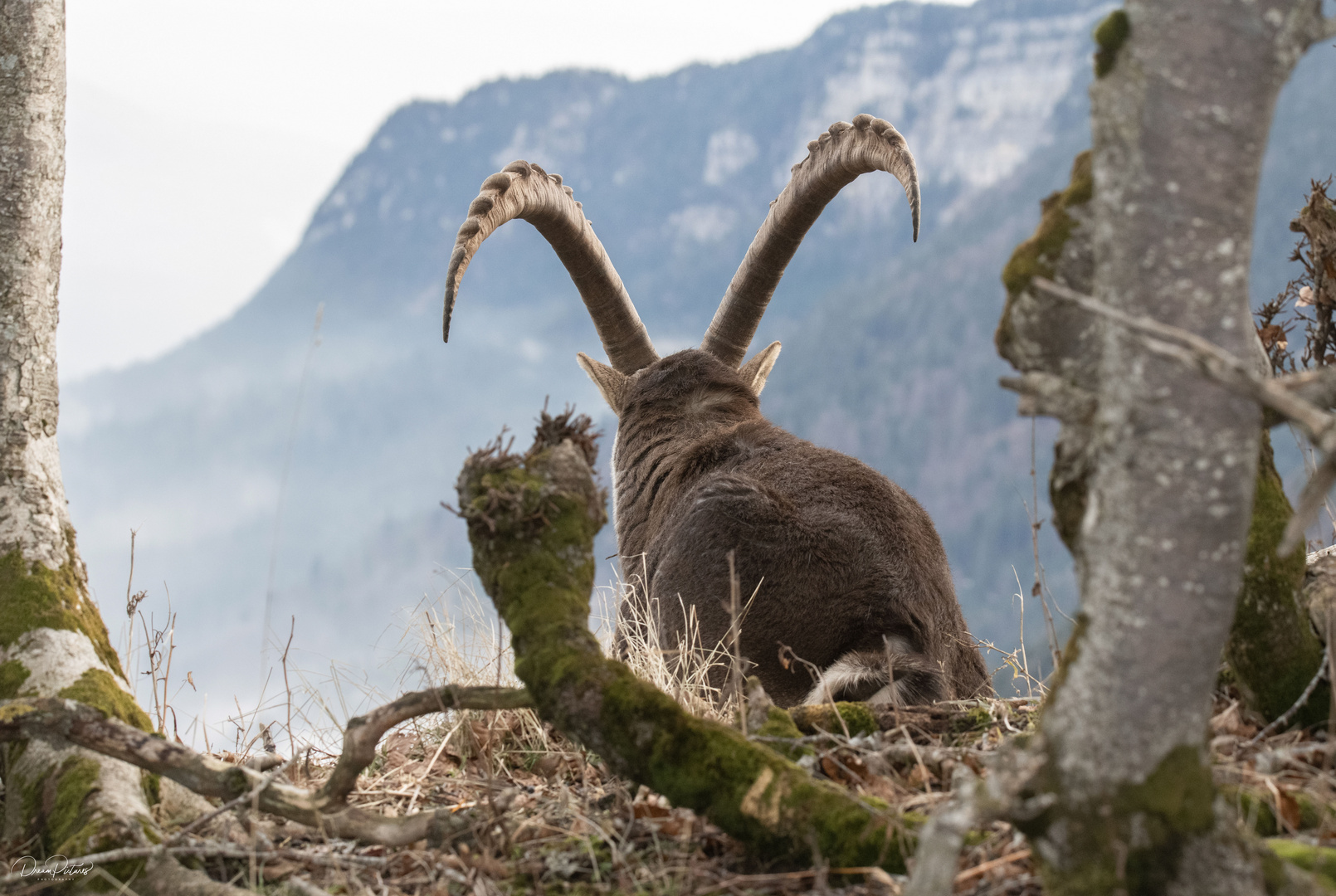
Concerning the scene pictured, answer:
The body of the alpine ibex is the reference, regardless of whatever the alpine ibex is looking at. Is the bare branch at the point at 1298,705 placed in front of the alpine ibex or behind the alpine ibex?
behind

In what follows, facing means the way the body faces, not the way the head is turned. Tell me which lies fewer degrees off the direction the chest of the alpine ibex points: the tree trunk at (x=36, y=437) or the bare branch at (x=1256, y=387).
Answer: the tree trunk

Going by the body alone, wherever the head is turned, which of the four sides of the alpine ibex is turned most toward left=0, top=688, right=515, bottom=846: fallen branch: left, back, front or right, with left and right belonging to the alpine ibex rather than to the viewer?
left

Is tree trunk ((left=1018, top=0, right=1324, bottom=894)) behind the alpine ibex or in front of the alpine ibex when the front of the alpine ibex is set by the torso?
behind

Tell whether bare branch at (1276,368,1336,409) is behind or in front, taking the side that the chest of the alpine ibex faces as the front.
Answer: behind

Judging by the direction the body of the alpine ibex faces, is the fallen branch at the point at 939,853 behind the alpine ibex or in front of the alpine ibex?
behind

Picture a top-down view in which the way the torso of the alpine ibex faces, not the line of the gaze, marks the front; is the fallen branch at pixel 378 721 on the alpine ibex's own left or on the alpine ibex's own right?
on the alpine ibex's own left

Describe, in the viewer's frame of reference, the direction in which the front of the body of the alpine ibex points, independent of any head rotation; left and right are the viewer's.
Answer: facing away from the viewer and to the left of the viewer
